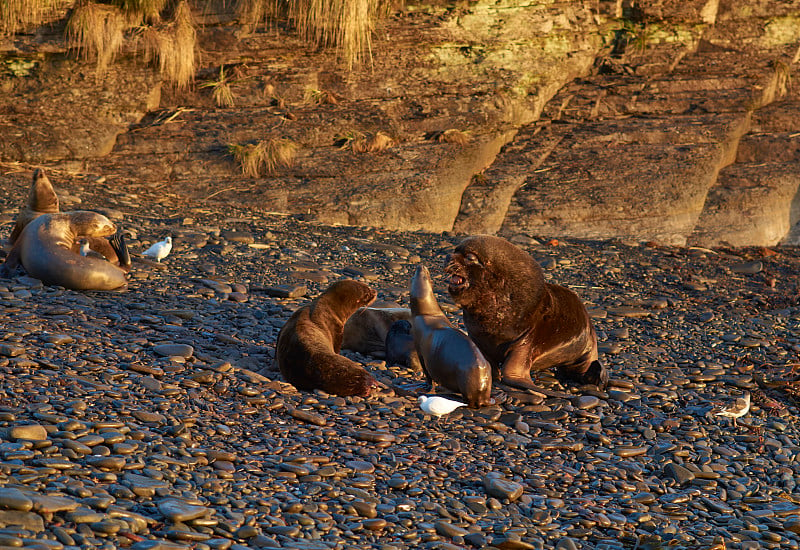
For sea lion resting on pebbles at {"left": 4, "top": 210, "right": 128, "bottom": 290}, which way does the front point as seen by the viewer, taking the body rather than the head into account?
to the viewer's right

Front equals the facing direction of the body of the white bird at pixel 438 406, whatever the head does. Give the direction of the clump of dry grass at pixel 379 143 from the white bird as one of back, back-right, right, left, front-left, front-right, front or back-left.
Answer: right

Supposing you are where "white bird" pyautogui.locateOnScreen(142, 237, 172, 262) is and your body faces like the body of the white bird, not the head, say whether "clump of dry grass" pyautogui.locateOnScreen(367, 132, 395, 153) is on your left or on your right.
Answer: on your left

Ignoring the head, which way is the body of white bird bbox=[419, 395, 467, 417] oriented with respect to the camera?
to the viewer's left

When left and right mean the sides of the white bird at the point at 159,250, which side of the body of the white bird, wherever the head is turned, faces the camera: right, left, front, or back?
right
